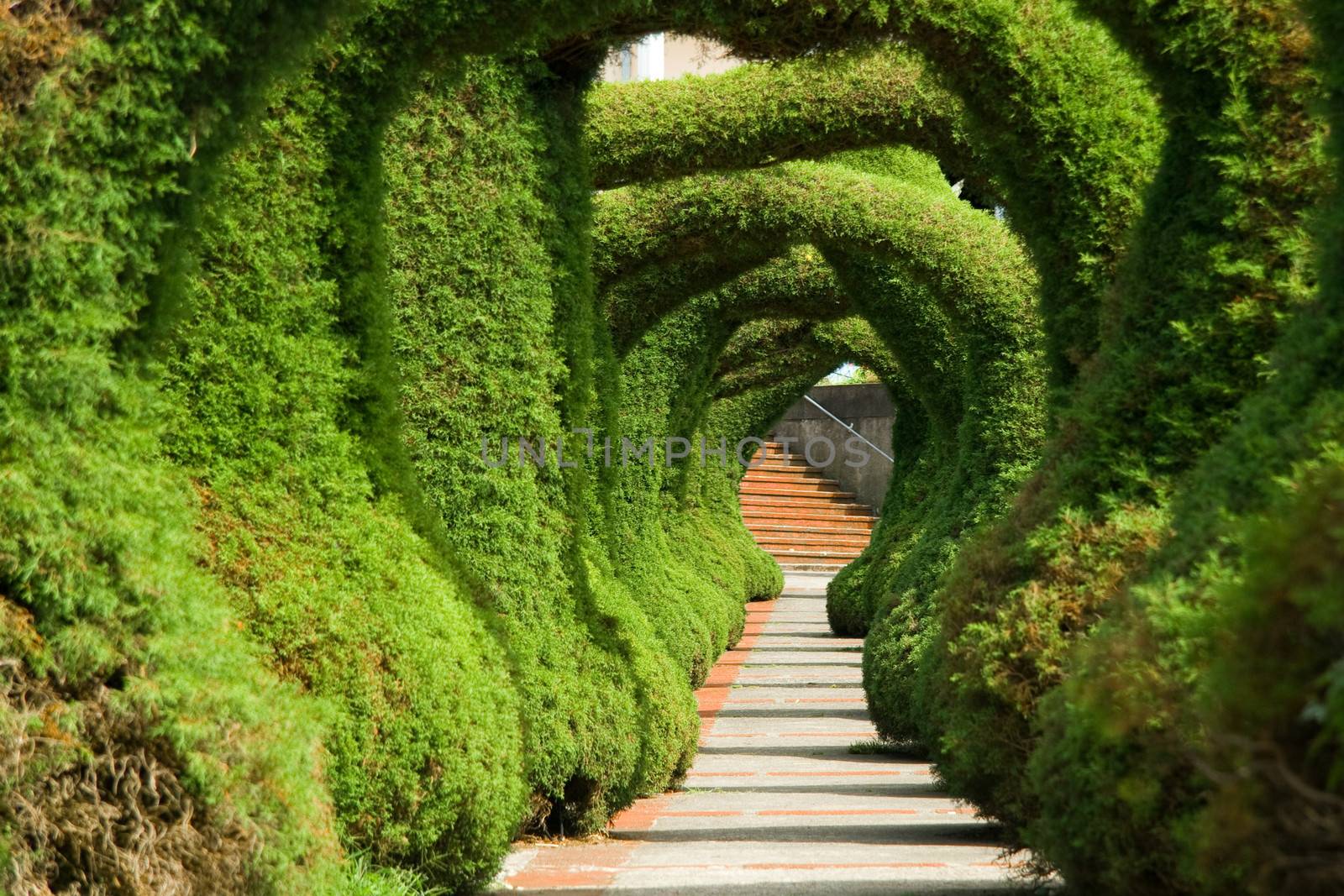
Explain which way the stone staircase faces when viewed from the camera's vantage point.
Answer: facing the viewer

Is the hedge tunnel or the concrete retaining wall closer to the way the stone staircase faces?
the hedge tunnel

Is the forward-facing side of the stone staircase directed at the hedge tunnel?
yes
